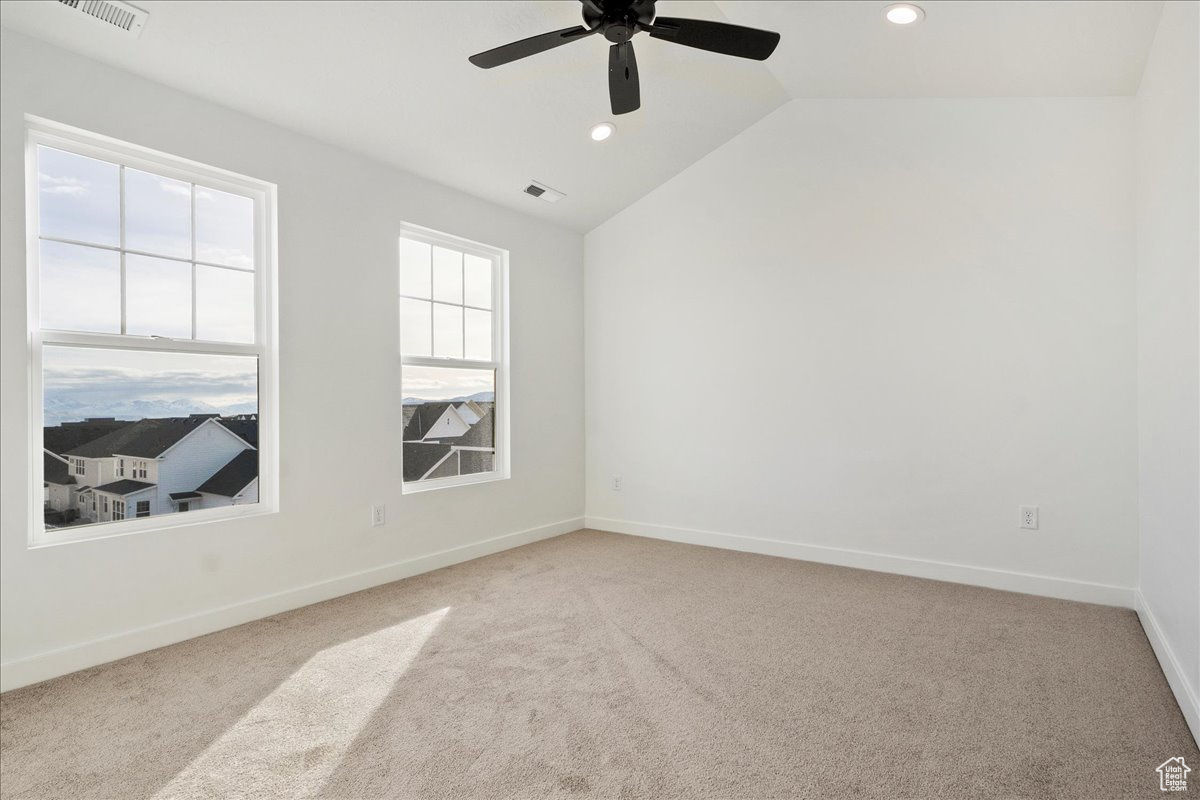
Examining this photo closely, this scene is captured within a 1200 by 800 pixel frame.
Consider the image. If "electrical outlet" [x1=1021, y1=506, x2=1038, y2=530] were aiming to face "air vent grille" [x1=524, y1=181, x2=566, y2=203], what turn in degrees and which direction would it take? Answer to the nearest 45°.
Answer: approximately 90° to its right

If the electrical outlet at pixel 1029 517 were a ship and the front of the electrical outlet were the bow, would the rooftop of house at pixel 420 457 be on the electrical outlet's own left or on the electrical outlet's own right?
on the electrical outlet's own right

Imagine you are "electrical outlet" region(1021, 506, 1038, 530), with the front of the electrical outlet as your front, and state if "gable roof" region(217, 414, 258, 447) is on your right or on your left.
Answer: on your right

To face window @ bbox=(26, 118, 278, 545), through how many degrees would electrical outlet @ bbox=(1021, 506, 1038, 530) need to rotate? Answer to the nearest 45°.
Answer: approximately 45° to its right

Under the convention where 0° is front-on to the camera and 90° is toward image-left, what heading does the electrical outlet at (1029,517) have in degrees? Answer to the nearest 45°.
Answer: approximately 0°
